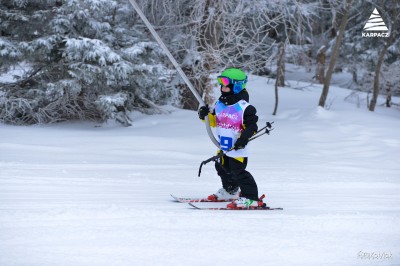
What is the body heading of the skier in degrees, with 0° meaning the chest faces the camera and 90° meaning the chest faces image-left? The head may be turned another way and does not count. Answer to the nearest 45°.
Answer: approximately 45°

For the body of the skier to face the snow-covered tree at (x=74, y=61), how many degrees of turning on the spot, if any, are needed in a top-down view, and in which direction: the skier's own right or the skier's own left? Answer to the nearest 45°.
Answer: approximately 90° to the skier's own right
